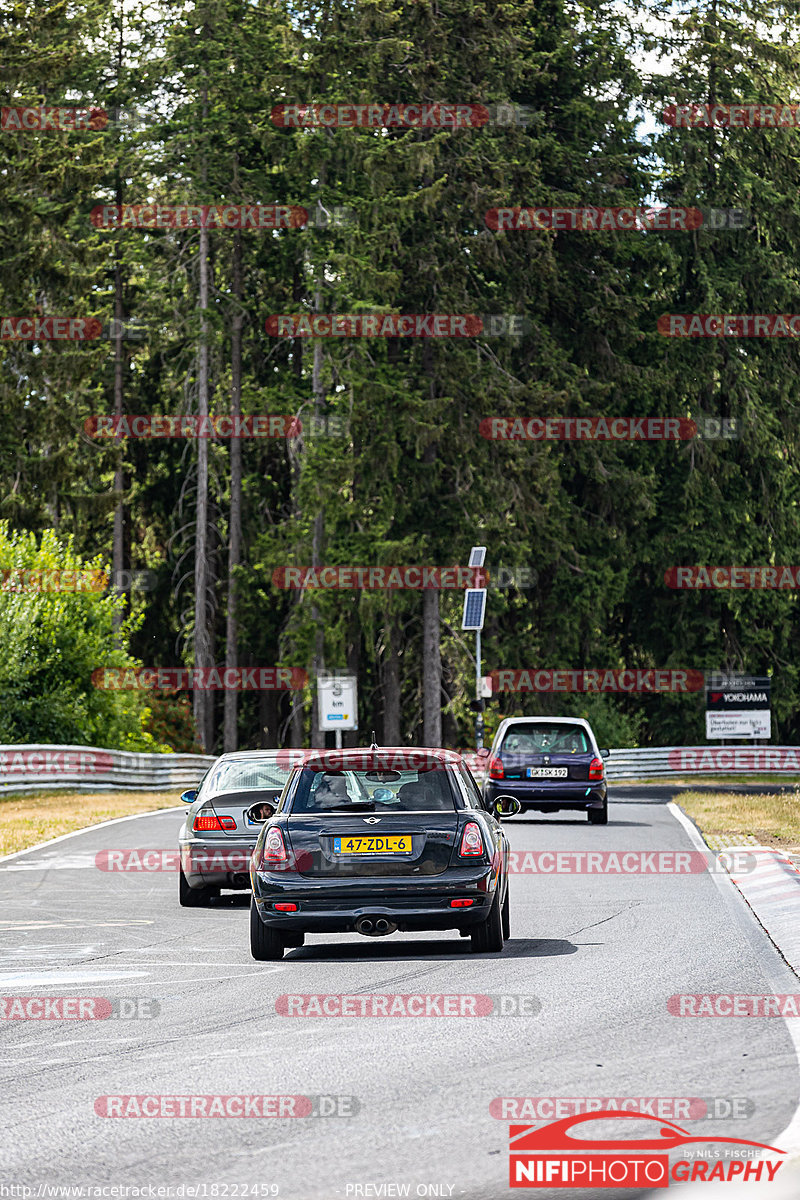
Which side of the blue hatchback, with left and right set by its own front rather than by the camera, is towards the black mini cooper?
back

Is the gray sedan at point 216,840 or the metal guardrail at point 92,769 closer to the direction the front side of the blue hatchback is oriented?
the metal guardrail

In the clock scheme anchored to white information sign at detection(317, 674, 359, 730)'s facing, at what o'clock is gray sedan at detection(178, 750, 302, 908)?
The gray sedan is roughly at 12 o'clock from the white information sign.

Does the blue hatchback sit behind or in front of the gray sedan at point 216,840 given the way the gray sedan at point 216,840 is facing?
in front

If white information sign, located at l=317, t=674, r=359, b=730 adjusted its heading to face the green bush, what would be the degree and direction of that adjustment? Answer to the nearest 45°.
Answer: approximately 135° to its right

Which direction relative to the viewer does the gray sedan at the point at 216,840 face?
away from the camera

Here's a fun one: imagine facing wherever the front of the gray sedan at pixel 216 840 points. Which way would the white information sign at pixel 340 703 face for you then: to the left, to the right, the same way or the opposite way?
the opposite way

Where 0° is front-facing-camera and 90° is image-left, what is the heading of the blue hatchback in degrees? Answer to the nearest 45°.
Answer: approximately 180°

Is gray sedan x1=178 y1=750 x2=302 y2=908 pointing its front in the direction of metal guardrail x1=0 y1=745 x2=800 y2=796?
yes

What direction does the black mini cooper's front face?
away from the camera
